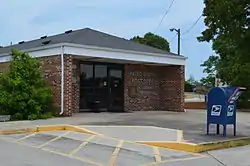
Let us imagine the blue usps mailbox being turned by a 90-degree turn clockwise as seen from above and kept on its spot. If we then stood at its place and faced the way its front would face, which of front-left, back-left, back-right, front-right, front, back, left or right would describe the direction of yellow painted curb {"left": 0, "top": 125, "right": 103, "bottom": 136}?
front-right

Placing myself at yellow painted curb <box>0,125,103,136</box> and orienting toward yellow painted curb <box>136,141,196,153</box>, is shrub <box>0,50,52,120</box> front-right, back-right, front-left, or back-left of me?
back-left

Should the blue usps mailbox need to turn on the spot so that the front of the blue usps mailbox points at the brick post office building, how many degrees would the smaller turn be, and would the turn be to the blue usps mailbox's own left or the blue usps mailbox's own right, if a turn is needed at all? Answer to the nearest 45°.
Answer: approximately 180°

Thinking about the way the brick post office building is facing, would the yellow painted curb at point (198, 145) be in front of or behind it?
in front

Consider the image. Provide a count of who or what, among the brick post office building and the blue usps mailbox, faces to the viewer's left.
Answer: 0

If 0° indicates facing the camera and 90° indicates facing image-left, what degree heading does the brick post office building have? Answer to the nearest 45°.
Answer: approximately 315°

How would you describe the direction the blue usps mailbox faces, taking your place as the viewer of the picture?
facing the viewer and to the right of the viewer

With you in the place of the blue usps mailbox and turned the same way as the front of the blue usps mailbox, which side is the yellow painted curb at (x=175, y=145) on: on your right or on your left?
on your right

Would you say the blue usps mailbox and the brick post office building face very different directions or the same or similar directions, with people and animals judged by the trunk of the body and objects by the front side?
same or similar directions

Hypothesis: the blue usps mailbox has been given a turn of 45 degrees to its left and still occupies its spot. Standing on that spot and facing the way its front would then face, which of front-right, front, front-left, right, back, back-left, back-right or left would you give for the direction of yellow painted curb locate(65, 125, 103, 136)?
back

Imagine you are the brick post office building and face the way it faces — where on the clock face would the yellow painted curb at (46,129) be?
The yellow painted curb is roughly at 2 o'clock from the brick post office building.
